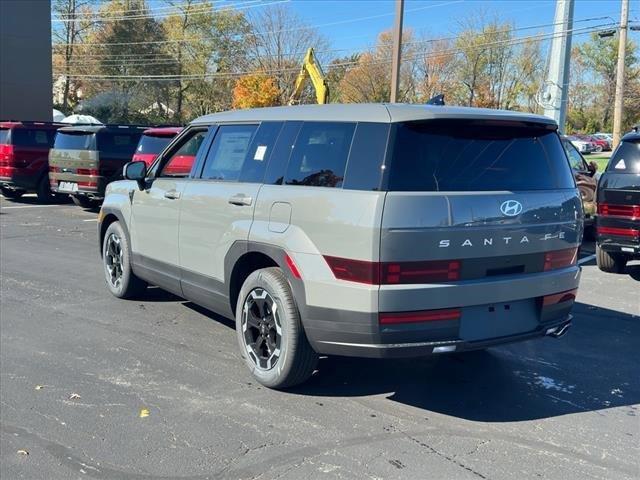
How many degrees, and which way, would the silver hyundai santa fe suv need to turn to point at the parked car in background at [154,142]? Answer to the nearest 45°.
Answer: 0° — it already faces it

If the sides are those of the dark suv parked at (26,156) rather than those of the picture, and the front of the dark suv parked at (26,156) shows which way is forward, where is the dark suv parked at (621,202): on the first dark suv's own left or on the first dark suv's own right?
on the first dark suv's own right

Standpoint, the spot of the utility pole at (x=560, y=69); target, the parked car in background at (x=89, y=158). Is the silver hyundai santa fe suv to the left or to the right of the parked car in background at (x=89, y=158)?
left

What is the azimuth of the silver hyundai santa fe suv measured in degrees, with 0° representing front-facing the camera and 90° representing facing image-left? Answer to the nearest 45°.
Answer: approximately 135°

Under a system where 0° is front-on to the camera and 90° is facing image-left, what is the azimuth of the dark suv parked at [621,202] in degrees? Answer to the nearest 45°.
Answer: approximately 180°

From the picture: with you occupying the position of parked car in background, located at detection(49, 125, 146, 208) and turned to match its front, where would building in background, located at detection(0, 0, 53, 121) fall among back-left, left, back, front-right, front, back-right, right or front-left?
front-left

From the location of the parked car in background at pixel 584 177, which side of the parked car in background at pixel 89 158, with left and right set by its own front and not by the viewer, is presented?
right

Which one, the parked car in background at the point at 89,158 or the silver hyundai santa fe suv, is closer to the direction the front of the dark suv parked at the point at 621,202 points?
the parked car in background

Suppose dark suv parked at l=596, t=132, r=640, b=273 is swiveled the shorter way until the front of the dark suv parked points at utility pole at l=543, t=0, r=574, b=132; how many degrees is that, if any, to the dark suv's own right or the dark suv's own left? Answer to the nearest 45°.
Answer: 0° — it already faces it

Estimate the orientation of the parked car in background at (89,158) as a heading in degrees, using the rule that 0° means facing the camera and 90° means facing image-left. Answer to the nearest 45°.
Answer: approximately 225°

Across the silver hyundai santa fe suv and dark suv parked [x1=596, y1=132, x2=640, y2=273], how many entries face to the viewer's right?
0

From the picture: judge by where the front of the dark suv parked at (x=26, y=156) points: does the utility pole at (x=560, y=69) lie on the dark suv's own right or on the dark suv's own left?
on the dark suv's own right

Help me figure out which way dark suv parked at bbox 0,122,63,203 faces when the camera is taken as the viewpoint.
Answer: facing away from the viewer and to the right of the viewer

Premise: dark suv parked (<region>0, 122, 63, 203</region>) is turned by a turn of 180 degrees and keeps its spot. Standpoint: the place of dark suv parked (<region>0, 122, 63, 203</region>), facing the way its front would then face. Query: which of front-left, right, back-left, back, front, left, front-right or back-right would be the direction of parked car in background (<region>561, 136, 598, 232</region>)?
left

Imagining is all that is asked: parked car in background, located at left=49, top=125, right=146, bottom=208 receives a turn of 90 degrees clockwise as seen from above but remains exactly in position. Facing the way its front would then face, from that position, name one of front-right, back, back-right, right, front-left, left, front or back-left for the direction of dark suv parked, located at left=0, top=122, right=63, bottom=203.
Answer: back

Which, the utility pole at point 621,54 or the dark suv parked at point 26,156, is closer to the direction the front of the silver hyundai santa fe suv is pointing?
the dark suv parked

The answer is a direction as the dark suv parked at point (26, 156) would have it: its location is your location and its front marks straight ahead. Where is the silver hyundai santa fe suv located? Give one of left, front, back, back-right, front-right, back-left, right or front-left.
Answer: back-right
